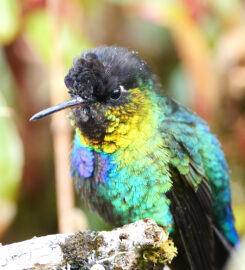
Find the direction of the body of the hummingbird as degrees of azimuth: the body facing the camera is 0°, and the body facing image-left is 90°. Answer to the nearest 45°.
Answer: approximately 45°
